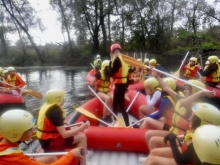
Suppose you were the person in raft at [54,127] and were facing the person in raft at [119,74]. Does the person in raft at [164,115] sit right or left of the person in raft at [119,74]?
right

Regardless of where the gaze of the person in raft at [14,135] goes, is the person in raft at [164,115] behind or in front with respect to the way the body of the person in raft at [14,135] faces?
in front
